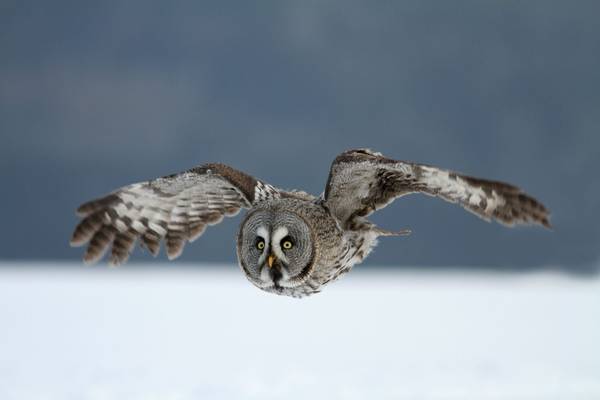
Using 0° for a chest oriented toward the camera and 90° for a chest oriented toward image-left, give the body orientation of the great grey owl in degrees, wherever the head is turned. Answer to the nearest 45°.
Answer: approximately 45°
